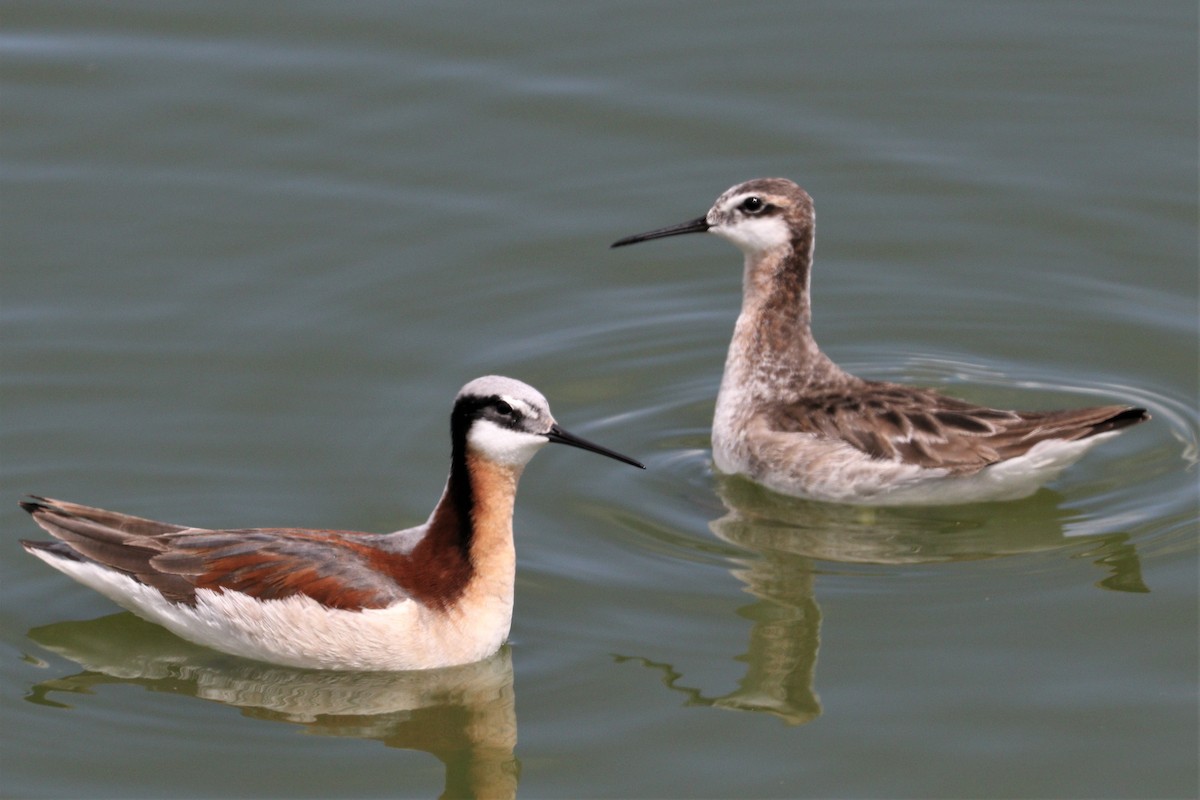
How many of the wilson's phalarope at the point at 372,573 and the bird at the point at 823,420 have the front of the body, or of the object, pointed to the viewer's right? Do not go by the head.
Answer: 1

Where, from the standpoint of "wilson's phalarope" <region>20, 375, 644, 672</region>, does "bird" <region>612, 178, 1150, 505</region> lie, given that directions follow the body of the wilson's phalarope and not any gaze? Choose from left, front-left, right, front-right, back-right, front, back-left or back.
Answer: front-left

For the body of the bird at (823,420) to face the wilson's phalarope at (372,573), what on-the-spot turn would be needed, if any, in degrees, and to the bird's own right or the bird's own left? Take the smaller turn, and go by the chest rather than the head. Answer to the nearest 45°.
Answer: approximately 45° to the bird's own left

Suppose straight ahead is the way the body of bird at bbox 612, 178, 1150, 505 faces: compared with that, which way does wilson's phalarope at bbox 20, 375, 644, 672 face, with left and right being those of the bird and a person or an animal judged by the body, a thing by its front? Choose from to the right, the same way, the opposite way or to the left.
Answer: the opposite way

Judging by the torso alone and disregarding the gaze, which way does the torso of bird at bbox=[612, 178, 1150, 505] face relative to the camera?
to the viewer's left

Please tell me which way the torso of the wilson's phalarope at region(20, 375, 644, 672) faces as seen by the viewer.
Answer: to the viewer's right
